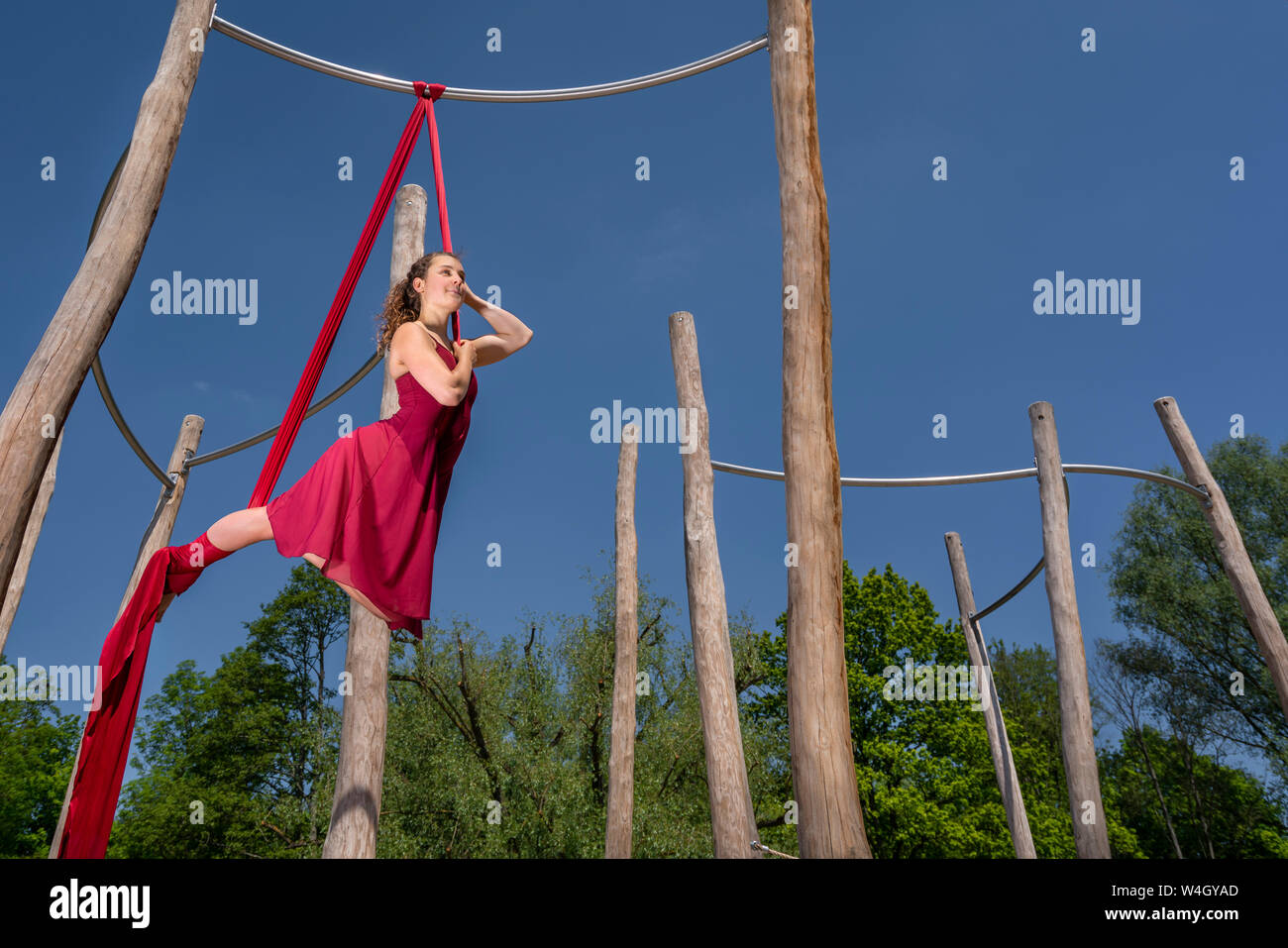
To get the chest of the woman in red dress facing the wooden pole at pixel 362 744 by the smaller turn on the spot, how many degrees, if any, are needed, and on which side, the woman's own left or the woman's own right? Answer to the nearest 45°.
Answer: approximately 90° to the woman's own left

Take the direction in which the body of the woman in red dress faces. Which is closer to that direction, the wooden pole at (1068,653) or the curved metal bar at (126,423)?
the wooden pole

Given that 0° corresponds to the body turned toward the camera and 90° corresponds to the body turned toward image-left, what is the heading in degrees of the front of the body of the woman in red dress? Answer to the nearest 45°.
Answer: approximately 270°

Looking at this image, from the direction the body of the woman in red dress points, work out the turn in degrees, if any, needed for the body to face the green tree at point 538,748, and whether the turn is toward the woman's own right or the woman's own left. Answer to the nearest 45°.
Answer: approximately 90° to the woman's own left
